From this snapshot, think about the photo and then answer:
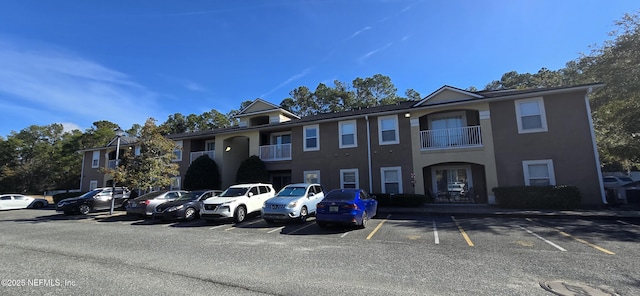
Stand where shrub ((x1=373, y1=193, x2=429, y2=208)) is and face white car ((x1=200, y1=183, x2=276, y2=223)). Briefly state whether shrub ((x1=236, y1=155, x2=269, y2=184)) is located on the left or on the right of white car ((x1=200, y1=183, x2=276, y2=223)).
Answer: right

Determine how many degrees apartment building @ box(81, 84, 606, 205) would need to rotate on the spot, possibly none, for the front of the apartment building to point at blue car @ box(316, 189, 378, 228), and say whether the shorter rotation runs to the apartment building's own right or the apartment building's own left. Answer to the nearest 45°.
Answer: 0° — it already faces it

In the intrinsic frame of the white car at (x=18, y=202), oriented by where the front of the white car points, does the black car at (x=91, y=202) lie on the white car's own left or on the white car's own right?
on the white car's own right

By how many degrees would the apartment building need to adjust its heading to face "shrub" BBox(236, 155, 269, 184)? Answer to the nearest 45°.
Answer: approximately 45° to its right

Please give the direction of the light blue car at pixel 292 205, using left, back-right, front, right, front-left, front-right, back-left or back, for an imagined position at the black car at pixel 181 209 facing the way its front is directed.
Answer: left

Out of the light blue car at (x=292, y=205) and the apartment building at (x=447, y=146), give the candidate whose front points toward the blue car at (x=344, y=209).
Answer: the apartment building

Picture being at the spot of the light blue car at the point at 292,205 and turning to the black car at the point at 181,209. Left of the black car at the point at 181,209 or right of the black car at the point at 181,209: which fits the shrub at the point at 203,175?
right

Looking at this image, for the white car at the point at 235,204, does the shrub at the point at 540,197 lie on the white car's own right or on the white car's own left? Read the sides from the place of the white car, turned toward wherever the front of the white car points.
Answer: on the white car's own left

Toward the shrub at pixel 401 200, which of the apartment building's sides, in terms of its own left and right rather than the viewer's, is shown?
front

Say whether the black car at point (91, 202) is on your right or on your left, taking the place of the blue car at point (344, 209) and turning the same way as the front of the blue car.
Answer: on your left
